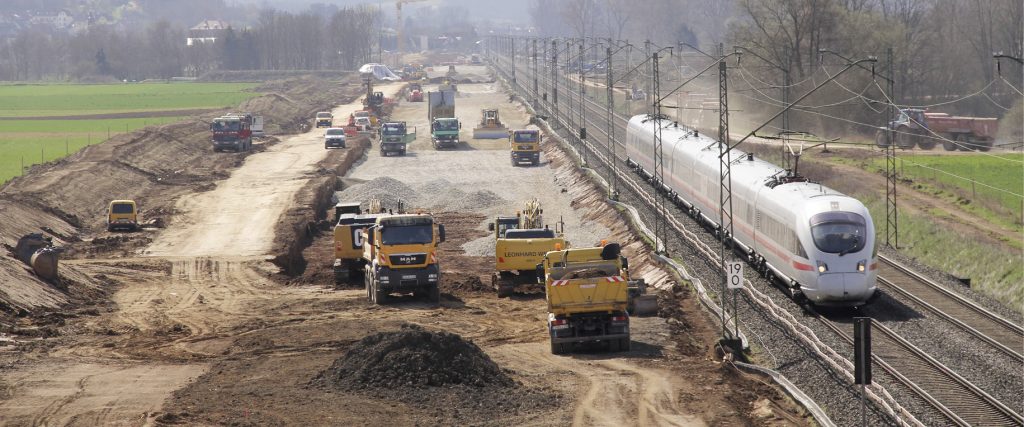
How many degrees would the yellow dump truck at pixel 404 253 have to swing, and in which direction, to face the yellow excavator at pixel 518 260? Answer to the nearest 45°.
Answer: approximately 135° to its left

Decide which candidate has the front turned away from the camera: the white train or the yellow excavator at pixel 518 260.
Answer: the yellow excavator

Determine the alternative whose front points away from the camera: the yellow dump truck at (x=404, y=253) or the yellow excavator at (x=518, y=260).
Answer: the yellow excavator

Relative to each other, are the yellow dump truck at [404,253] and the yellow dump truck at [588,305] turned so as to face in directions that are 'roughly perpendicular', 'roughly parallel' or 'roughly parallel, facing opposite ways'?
roughly parallel, facing opposite ways

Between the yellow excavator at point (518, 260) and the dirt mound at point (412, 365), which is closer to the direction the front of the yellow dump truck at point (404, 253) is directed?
the dirt mound

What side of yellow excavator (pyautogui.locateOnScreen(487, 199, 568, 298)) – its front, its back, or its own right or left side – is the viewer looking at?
back

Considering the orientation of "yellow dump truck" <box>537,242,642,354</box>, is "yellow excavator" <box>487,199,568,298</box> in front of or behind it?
in front

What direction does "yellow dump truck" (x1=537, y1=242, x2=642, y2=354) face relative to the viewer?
away from the camera

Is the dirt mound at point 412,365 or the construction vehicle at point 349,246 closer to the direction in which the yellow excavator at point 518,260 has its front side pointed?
the construction vehicle

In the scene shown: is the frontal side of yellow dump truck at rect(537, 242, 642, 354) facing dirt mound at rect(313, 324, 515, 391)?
no

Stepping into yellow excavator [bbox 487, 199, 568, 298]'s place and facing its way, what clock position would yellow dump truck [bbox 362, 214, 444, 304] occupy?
The yellow dump truck is roughly at 8 o'clock from the yellow excavator.

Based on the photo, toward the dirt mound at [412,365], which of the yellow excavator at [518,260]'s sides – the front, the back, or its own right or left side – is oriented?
back

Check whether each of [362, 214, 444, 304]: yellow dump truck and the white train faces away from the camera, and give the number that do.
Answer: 0

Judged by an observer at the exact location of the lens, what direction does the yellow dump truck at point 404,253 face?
facing the viewer

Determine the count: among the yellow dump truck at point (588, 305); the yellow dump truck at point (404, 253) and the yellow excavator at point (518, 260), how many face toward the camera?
1

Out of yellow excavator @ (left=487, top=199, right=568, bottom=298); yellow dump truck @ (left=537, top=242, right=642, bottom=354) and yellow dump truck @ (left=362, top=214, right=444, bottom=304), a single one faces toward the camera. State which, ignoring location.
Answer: yellow dump truck @ (left=362, top=214, right=444, bottom=304)

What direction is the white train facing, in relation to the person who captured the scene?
facing the viewer and to the right of the viewer

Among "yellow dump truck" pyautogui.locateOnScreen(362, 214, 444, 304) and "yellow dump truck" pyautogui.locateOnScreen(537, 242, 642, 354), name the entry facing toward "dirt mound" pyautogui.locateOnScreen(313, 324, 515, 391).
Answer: "yellow dump truck" pyautogui.locateOnScreen(362, 214, 444, 304)

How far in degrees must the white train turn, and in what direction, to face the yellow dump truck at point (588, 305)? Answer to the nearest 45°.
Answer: approximately 90° to its right

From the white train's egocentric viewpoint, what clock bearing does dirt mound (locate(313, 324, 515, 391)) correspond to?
The dirt mound is roughly at 1 o'clock from the white train.
